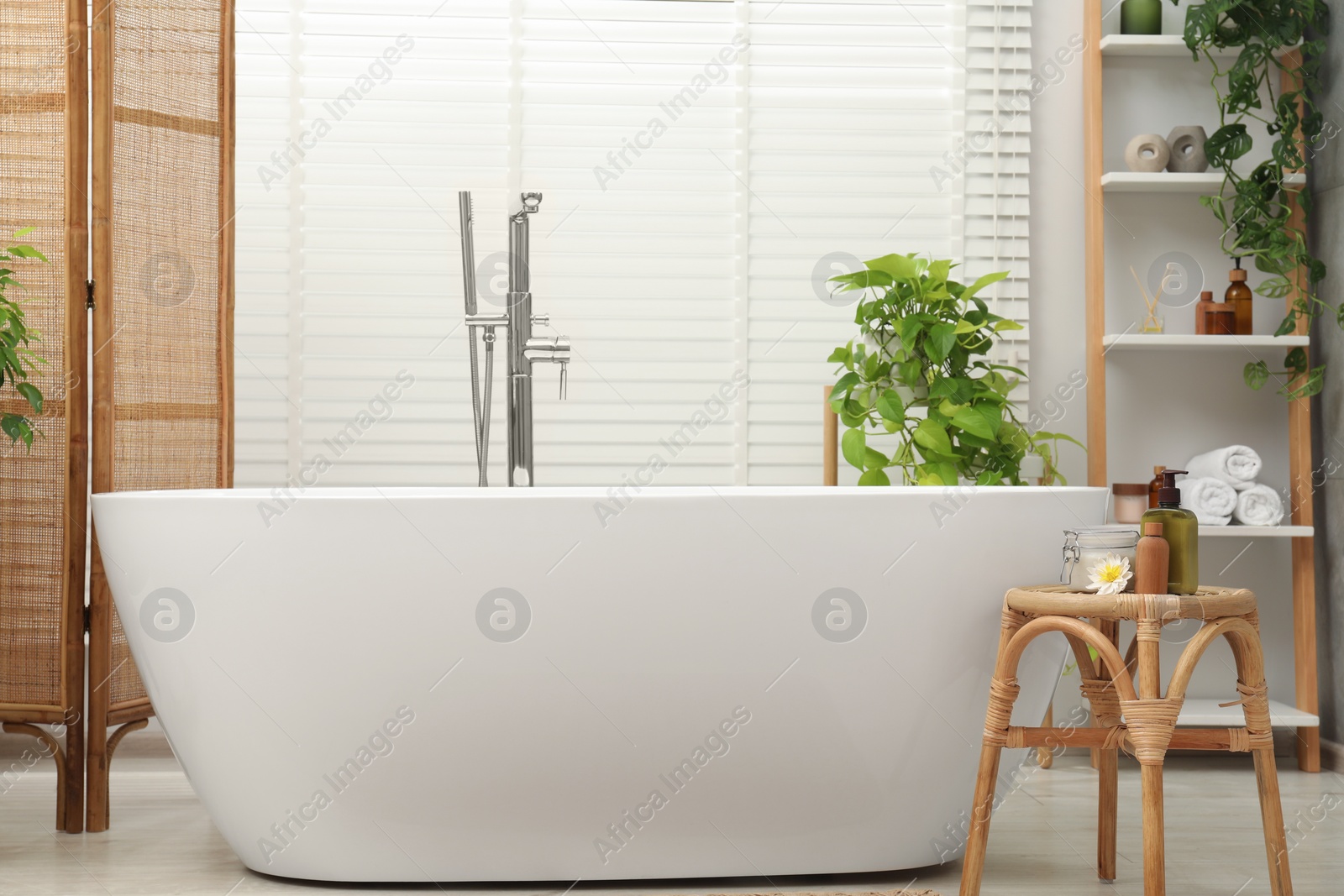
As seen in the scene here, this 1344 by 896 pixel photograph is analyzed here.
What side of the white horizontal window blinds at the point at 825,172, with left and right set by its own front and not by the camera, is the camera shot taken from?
front

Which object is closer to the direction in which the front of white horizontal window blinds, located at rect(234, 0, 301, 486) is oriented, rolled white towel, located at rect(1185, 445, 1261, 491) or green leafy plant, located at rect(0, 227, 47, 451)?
the green leafy plant

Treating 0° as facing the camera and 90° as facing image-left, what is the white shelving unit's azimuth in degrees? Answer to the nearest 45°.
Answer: approximately 0°

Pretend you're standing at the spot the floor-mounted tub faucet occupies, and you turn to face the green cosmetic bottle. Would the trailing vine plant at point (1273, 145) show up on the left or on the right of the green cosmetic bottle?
left

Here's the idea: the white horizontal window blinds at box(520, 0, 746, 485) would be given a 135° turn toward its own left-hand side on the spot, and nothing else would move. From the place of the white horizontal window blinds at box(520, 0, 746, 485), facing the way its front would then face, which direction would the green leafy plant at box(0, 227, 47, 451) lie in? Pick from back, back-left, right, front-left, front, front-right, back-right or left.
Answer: back

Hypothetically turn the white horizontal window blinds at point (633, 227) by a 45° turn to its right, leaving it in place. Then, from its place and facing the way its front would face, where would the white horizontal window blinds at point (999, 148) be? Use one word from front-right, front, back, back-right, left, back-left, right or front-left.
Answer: back-left

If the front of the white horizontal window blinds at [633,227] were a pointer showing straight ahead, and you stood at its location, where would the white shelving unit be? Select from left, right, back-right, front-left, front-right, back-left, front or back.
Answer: left

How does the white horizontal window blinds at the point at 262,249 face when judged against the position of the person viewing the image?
facing the viewer

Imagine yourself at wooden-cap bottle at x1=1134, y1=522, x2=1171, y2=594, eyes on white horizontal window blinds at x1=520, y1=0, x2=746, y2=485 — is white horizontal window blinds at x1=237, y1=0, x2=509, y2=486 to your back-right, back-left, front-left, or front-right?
front-left

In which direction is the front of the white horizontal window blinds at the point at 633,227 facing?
toward the camera

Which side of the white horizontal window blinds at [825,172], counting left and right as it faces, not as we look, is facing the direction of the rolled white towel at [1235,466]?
left

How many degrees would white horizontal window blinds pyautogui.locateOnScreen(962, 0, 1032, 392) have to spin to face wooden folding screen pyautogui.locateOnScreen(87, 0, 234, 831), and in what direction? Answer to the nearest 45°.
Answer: approximately 45° to its right

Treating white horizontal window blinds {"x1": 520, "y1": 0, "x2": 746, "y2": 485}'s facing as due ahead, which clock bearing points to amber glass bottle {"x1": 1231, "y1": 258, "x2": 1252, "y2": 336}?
The amber glass bottle is roughly at 9 o'clock from the white horizontal window blinds.

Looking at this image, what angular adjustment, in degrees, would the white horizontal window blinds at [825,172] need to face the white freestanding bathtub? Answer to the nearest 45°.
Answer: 0° — it already faces it

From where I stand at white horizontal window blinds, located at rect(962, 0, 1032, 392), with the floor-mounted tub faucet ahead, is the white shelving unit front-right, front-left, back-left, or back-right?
back-left
